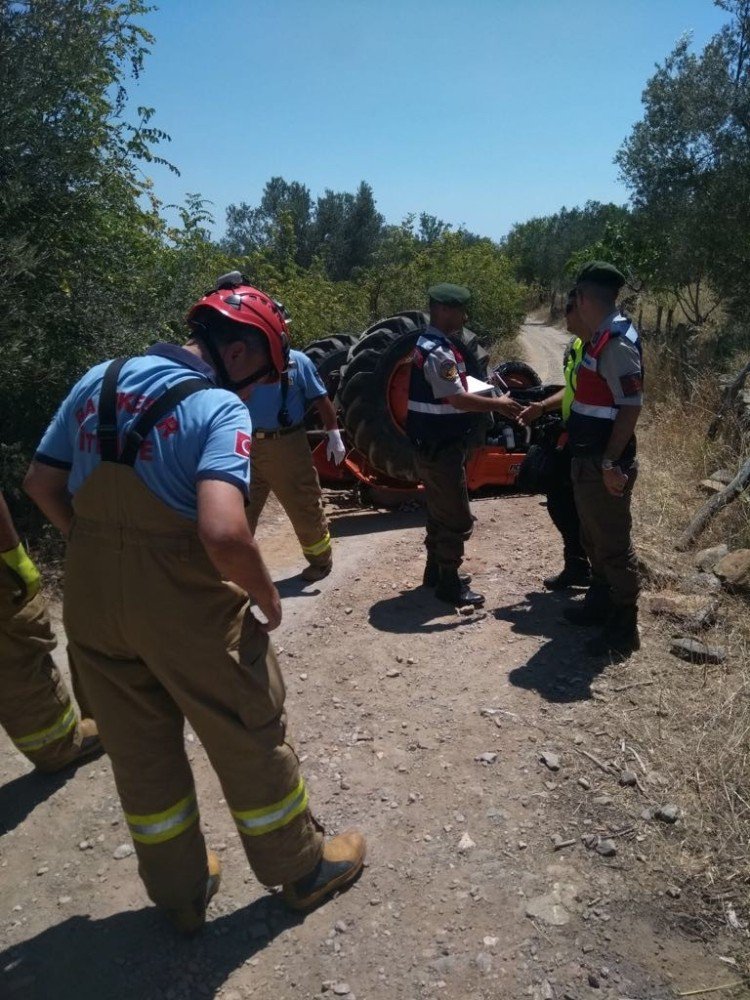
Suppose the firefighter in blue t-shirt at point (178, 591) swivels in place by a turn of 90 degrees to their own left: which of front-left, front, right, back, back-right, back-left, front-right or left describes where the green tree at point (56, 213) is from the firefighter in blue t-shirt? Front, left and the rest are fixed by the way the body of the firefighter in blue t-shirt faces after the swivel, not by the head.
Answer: front-right

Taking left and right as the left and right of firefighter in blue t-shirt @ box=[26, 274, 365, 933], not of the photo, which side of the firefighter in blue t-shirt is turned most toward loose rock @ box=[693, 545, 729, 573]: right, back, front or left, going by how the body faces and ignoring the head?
front

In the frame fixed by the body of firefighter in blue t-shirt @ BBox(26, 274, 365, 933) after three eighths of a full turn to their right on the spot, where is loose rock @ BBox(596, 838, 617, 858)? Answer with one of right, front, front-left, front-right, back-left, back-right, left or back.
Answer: left

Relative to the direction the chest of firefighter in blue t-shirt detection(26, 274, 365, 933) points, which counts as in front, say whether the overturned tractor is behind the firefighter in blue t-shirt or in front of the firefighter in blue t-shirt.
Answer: in front

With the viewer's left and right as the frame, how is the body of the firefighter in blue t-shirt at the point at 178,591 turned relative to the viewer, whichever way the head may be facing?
facing away from the viewer and to the right of the viewer

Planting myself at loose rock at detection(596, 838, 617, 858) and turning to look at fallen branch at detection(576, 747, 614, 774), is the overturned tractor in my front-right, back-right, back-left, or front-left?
front-left

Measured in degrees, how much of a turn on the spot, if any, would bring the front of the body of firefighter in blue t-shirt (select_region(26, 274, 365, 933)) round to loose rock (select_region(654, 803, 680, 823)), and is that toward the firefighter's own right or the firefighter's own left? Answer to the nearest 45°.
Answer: approximately 45° to the firefighter's own right

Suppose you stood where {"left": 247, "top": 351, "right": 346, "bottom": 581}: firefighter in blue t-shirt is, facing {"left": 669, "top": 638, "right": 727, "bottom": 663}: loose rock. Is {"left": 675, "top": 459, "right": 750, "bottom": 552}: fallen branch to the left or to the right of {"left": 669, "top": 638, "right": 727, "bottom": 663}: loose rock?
left

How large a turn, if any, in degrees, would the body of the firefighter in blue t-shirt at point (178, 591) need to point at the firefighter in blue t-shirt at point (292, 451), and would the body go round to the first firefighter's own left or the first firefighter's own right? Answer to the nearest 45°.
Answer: approximately 45° to the first firefighter's own left

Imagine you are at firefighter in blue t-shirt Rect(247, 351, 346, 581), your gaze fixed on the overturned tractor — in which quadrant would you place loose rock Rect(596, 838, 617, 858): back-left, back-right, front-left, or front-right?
back-right

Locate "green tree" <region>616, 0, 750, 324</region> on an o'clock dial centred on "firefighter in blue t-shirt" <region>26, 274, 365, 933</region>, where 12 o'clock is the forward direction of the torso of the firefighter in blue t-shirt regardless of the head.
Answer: The green tree is roughly at 12 o'clock from the firefighter in blue t-shirt.
